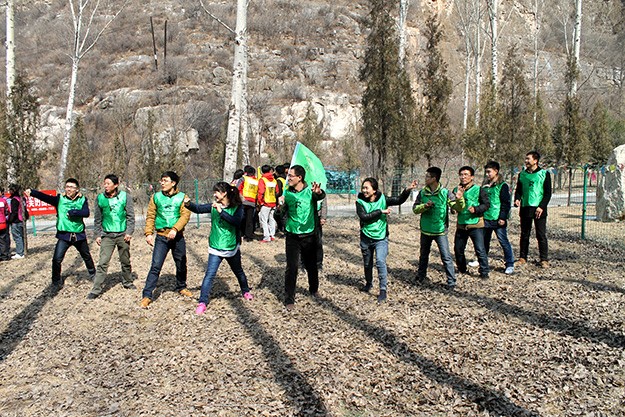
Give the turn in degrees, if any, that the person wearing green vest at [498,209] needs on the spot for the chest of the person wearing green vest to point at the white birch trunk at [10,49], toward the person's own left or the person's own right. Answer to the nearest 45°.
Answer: approximately 45° to the person's own right

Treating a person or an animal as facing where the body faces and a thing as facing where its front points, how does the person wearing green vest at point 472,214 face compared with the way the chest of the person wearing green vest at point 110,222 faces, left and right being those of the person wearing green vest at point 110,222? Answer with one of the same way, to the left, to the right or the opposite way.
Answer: to the right

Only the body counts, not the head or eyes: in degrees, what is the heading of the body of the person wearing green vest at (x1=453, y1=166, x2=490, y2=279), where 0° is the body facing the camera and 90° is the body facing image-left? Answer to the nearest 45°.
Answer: approximately 45°

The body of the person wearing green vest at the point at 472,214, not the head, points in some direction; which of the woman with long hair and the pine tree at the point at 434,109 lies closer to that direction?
the woman with long hair

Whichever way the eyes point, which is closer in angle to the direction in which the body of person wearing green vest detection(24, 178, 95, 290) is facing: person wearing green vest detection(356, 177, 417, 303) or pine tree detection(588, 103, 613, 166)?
the person wearing green vest

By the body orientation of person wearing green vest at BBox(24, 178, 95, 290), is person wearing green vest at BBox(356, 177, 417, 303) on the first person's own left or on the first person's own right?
on the first person's own left

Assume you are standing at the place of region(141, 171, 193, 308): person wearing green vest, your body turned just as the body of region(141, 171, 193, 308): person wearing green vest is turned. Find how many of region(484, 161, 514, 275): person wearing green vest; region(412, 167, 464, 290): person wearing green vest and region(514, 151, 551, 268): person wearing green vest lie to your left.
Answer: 3

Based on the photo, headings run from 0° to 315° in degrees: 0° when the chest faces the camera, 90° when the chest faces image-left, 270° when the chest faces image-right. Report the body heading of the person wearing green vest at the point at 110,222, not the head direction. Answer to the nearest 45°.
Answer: approximately 0°

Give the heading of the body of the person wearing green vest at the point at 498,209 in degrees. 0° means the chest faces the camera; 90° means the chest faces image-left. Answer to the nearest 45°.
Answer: approximately 45°

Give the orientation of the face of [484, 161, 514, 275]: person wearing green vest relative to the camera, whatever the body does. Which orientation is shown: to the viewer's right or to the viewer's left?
to the viewer's left

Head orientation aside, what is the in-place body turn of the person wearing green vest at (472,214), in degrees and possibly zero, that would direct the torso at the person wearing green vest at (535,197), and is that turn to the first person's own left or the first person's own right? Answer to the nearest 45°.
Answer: approximately 180°

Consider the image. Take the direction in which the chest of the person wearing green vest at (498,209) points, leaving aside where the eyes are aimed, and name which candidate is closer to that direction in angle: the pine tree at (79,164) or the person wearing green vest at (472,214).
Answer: the person wearing green vest
